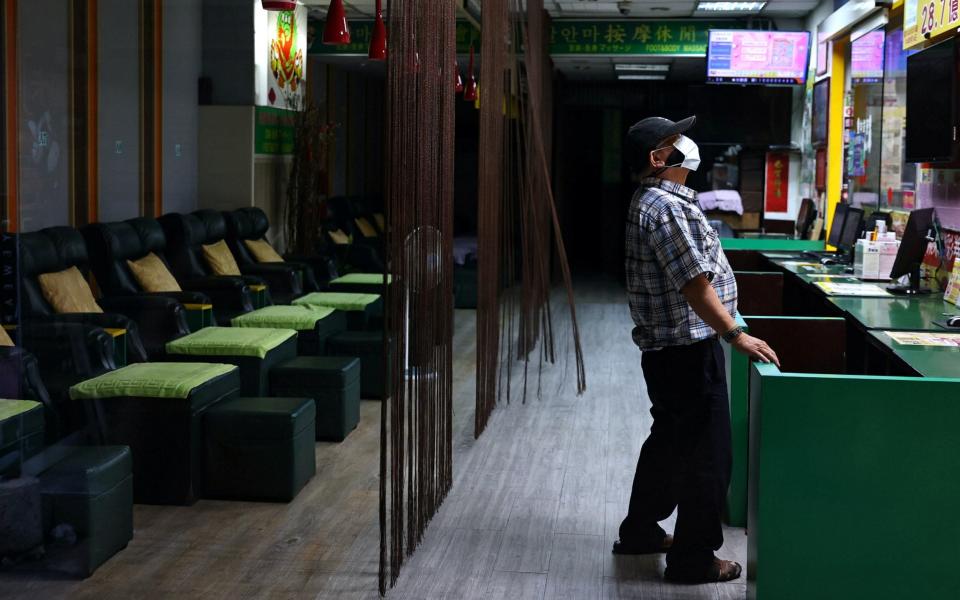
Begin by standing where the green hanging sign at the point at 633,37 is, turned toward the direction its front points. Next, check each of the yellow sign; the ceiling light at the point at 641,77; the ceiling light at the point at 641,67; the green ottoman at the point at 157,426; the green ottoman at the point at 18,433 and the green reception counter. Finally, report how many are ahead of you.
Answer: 4

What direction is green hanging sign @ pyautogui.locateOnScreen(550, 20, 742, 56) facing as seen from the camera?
toward the camera

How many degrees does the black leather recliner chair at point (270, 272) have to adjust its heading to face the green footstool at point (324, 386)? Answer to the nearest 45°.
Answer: approximately 45° to its right

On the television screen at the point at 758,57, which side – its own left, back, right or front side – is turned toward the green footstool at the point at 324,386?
front

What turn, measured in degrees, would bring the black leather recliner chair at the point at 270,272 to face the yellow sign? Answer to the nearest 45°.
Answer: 0° — it already faces it

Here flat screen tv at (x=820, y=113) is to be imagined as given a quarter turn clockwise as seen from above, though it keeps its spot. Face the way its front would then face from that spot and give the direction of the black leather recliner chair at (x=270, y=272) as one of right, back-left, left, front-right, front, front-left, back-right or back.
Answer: left

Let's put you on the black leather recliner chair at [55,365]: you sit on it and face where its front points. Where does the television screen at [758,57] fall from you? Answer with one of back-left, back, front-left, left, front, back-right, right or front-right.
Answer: left

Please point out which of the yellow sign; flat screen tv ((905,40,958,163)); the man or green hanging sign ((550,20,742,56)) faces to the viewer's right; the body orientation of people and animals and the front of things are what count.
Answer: the man

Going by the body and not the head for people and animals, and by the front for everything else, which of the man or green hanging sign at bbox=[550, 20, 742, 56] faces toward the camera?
the green hanging sign

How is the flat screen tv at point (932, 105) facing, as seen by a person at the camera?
facing the viewer and to the left of the viewer

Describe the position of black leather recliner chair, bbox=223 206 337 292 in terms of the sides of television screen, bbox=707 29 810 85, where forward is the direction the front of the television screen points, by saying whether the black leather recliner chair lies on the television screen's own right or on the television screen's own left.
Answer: on the television screen's own right

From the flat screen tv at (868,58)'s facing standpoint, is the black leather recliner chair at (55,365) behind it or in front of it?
in front

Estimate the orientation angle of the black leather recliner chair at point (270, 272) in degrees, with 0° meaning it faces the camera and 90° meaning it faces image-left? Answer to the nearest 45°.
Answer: approximately 315°
